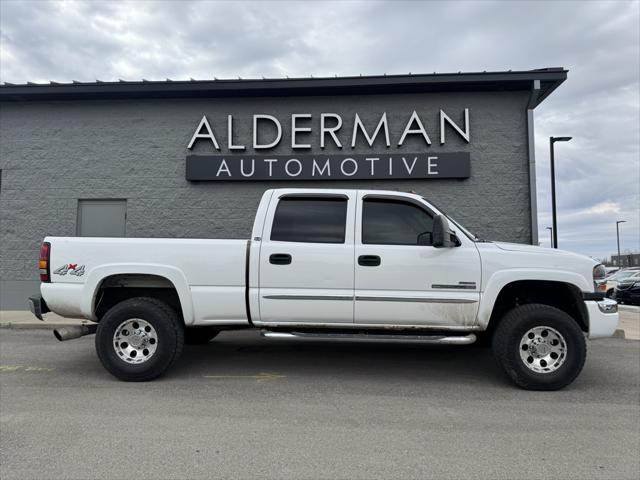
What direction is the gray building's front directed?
toward the camera

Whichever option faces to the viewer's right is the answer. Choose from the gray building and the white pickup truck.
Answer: the white pickup truck

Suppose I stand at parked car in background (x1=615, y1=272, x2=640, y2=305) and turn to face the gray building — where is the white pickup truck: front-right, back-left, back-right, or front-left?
front-left

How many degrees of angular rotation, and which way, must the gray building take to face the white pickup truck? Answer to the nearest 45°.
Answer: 0° — it already faces it

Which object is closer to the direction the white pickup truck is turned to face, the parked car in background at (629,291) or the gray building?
the parked car in background

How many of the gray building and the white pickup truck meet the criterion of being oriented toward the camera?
1

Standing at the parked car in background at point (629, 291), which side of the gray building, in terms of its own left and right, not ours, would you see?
left

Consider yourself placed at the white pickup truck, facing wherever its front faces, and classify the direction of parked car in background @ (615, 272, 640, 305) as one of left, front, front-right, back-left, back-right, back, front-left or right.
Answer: front-left

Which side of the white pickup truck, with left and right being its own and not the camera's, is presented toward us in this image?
right

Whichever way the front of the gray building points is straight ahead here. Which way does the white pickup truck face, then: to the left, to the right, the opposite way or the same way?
to the left
